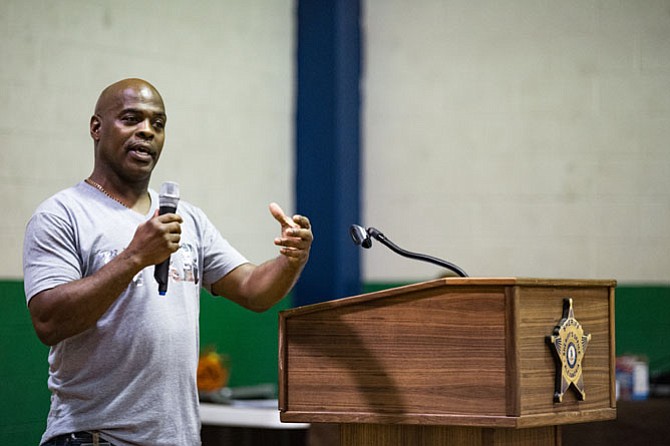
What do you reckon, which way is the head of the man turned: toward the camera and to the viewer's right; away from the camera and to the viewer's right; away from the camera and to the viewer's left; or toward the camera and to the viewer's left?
toward the camera and to the viewer's right

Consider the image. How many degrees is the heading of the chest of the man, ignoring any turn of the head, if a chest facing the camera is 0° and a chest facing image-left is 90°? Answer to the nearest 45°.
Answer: approximately 315°
